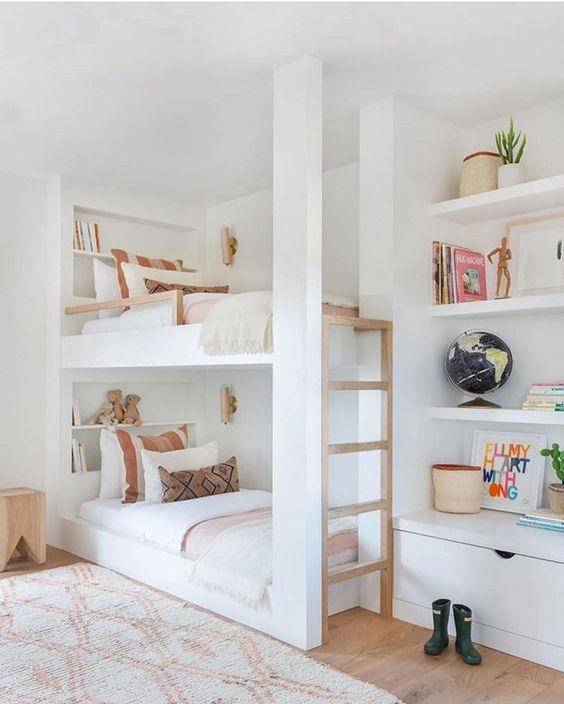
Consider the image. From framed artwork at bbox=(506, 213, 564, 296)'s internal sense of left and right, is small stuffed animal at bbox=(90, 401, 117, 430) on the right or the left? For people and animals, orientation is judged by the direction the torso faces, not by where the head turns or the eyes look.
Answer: on its right

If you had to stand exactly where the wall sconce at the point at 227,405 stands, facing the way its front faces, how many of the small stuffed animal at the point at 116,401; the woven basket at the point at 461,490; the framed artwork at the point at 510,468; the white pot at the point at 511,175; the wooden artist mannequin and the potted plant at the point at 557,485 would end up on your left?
5

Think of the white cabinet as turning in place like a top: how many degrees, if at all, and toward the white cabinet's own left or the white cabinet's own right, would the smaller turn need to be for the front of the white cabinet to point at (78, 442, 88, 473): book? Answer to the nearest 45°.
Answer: approximately 45° to the white cabinet's own right

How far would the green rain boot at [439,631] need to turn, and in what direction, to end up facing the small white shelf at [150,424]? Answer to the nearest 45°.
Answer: approximately 90° to its right

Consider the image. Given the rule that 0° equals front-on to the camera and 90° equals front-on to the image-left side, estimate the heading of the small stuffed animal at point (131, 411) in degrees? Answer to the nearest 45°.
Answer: approximately 315°

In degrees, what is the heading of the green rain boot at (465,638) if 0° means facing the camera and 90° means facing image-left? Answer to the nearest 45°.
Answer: approximately 315°
